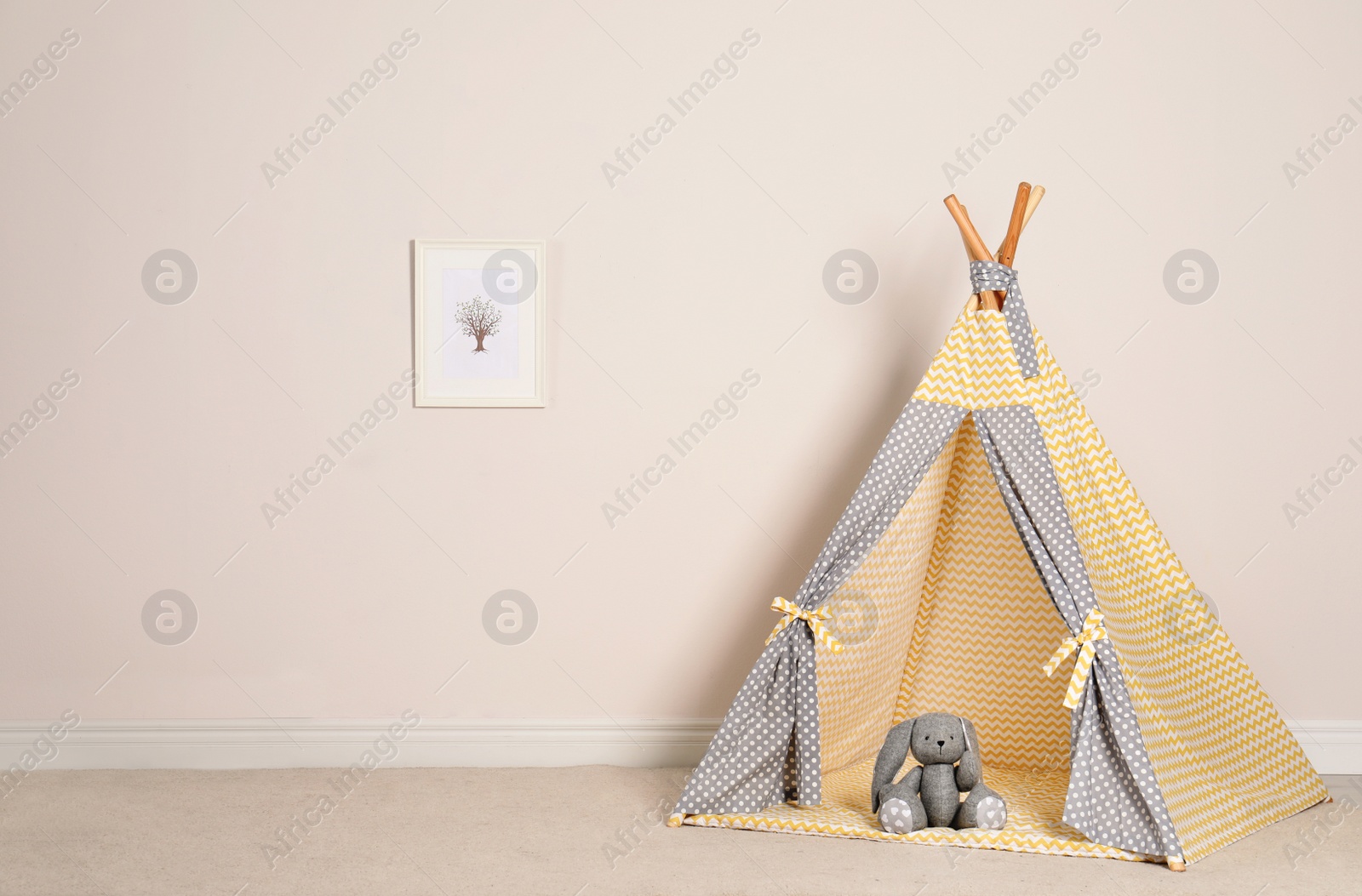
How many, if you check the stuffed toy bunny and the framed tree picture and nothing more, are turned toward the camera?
2

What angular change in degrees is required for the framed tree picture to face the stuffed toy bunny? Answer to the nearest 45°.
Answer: approximately 45° to its left

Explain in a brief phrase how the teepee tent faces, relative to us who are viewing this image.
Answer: facing the viewer and to the left of the viewer

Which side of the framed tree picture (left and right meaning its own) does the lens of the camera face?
front

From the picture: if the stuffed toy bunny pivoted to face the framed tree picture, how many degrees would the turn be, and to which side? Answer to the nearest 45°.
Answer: approximately 90° to its right

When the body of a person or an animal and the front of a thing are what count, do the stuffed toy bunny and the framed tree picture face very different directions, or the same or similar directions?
same or similar directions

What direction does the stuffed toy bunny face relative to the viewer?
toward the camera

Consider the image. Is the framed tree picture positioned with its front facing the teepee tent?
no

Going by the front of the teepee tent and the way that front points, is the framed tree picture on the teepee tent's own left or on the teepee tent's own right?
on the teepee tent's own right
